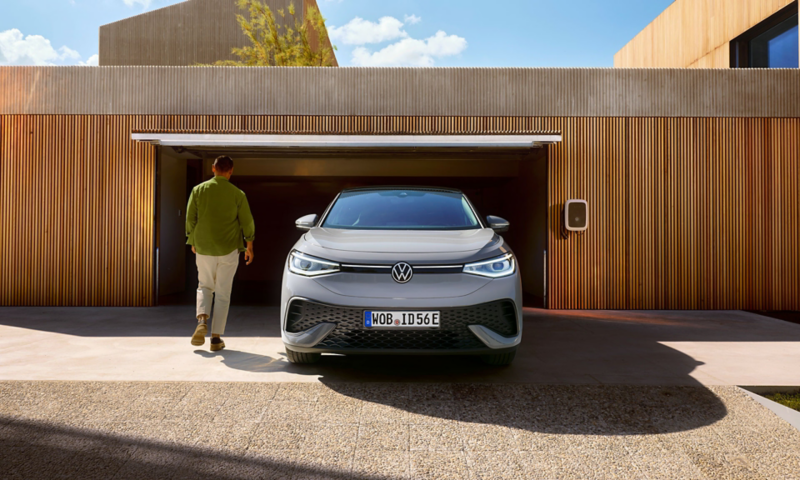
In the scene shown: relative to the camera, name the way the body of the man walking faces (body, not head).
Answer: away from the camera

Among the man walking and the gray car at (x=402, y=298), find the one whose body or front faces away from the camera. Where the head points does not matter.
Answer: the man walking

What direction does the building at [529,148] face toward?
toward the camera

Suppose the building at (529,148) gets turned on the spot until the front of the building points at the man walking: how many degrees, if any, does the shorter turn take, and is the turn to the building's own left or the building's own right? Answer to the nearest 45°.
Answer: approximately 45° to the building's own right

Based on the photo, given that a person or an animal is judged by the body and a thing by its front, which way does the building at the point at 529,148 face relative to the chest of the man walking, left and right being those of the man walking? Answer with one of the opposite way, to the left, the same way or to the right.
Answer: the opposite way

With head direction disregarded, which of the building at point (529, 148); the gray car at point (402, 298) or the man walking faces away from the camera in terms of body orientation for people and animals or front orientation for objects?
the man walking

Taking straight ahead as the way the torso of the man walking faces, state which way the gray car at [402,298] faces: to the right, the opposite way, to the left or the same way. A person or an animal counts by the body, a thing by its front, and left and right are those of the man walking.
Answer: the opposite way

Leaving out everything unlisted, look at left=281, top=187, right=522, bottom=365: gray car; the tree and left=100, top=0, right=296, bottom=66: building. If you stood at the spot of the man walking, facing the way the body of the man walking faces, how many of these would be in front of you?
2

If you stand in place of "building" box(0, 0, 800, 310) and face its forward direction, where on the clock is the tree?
The tree is roughly at 5 o'clock from the building.

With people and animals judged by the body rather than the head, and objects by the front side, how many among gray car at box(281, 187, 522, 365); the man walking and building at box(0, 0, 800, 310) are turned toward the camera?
2

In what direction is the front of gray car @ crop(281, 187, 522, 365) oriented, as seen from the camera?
facing the viewer
